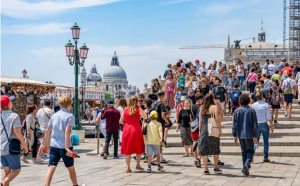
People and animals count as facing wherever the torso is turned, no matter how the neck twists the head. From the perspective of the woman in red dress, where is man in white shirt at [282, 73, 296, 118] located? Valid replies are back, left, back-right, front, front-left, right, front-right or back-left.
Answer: front-right

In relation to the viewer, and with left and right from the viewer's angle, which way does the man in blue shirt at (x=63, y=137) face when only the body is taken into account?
facing away from the viewer and to the right of the viewer

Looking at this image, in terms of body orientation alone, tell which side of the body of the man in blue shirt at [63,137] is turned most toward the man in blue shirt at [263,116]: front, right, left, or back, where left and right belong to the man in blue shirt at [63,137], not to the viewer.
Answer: front

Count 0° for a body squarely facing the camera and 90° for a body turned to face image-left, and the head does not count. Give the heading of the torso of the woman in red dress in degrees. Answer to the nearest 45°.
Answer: approximately 180°
